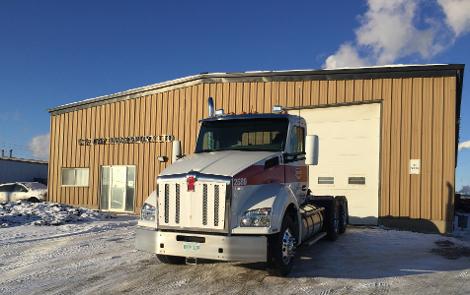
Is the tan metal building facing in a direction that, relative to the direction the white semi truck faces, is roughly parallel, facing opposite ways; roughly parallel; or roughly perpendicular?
roughly parallel

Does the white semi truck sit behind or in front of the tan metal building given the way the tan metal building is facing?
in front

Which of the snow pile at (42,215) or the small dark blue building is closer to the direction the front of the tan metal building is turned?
the snow pile

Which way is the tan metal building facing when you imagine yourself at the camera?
facing the viewer and to the left of the viewer

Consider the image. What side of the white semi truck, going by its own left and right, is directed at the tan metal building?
back

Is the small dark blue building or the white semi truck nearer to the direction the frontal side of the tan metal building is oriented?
the white semi truck

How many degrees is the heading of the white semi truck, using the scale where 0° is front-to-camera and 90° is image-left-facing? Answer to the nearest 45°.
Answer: approximately 45°

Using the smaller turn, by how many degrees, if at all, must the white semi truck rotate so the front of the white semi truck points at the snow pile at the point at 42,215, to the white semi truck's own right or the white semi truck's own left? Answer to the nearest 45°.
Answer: approximately 90° to the white semi truck's own right

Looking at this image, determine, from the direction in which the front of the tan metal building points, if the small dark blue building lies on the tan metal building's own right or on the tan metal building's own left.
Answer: on the tan metal building's own right

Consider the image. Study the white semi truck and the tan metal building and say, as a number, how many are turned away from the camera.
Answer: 0
